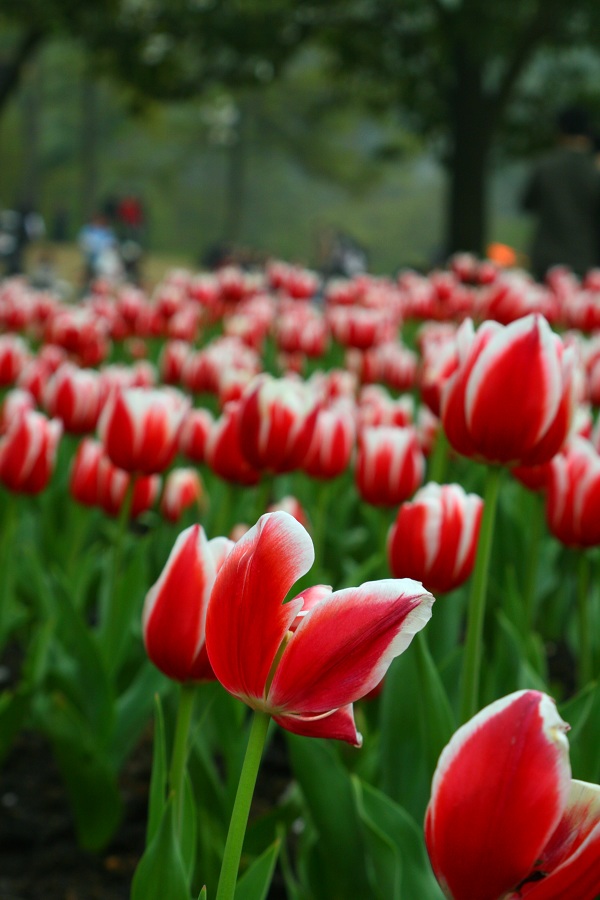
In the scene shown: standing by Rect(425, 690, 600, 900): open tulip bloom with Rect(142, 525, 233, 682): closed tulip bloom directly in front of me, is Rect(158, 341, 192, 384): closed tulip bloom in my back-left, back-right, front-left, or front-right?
front-right

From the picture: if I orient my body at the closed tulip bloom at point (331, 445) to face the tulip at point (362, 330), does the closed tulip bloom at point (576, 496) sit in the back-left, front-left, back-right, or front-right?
back-right

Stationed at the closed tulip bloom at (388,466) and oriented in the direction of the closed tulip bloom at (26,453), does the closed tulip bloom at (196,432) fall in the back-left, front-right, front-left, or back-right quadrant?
front-right
